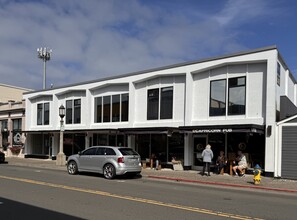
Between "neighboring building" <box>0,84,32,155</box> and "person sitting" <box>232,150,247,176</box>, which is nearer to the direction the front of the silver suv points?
the neighboring building

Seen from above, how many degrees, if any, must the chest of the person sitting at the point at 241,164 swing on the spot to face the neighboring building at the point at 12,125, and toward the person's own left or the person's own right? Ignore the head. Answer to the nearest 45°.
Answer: approximately 45° to the person's own right

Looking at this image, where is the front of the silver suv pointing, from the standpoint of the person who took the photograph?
facing away from the viewer and to the left of the viewer

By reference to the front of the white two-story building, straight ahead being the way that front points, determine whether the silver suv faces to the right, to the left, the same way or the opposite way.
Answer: to the right

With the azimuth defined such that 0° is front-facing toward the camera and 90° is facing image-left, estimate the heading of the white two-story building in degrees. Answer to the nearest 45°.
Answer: approximately 45°

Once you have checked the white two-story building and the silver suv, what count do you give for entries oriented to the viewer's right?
0

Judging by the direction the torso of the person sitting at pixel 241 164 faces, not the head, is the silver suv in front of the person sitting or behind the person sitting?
in front
